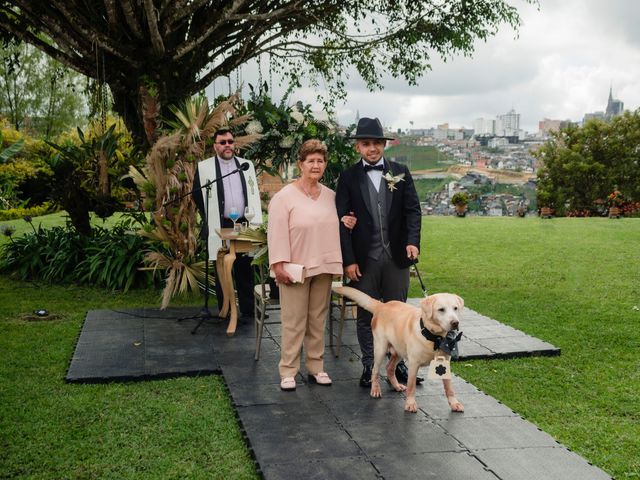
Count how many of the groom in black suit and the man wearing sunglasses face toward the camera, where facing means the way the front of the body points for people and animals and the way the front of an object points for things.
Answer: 2

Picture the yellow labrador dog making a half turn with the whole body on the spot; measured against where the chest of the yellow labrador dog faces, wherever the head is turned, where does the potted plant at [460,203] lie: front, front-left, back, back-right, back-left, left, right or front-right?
front-right

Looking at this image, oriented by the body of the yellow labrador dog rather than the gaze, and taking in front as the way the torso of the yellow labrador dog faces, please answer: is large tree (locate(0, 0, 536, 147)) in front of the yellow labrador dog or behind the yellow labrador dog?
behind

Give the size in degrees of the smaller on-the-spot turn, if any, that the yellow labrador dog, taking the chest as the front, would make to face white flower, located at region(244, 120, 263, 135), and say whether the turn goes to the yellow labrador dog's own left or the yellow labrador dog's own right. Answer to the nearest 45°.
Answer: approximately 180°

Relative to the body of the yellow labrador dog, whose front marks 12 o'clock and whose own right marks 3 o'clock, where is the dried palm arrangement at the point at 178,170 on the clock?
The dried palm arrangement is roughly at 6 o'clock from the yellow labrador dog.

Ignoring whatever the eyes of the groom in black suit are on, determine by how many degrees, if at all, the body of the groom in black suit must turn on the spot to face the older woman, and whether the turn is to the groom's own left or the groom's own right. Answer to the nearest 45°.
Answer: approximately 90° to the groom's own right

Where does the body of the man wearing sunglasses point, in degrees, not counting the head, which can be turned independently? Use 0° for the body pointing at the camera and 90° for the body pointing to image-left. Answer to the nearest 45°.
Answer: approximately 0°

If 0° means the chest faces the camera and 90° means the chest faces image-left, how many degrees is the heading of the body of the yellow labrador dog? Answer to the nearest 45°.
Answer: approximately 315°

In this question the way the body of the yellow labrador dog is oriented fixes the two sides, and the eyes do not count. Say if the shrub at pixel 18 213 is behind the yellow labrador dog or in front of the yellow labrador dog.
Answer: behind

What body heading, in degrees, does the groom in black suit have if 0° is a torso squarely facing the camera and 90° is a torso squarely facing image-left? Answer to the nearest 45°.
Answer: approximately 0°
